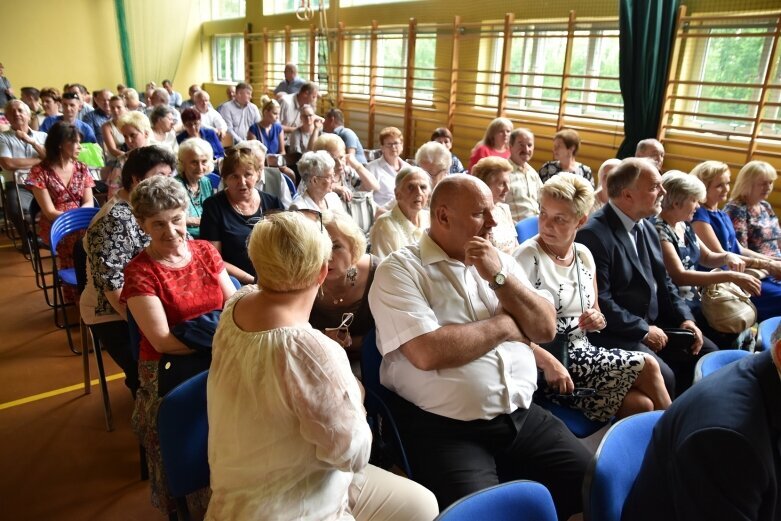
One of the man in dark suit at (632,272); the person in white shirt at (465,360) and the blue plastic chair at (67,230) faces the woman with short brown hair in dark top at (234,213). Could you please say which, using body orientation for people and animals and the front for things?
the blue plastic chair

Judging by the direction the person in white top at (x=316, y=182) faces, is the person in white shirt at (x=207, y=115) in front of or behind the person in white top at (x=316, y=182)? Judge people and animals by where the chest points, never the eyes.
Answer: behind

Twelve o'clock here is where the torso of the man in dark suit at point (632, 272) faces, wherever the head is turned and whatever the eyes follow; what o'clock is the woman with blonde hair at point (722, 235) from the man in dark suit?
The woman with blonde hair is roughly at 8 o'clock from the man in dark suit.

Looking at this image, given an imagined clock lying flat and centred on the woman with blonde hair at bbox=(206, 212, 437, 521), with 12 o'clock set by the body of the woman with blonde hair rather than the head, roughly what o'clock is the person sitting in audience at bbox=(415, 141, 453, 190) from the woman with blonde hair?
The person sitting in audience is roughly at 11 o'clock from the woman with blonde hair.

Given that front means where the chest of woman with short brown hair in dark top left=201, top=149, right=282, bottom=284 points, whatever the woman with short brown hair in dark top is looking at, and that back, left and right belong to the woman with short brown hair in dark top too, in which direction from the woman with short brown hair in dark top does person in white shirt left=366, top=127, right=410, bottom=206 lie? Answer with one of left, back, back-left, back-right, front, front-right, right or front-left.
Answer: back-left

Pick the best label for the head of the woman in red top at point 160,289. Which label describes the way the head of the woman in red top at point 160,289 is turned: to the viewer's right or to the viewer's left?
to the viewer's right

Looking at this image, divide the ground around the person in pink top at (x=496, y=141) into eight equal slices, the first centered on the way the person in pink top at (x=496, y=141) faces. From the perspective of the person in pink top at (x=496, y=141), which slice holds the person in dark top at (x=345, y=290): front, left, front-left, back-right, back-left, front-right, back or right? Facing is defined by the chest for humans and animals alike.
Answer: front-right

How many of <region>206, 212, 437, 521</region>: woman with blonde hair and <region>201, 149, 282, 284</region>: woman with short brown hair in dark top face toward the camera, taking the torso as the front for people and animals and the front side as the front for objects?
1
